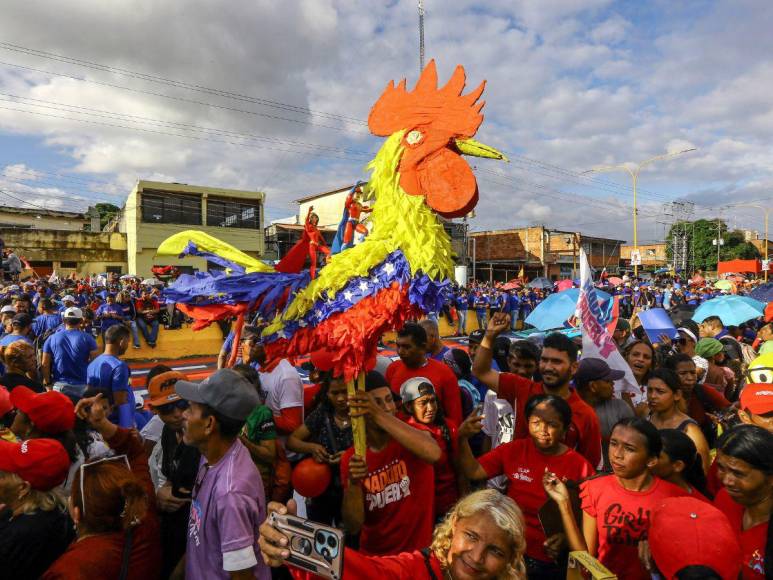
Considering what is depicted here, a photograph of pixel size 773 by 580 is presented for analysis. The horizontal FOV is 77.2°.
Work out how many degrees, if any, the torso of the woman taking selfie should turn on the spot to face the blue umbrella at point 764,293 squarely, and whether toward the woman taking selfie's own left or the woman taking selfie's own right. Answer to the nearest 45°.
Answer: approximately 180°

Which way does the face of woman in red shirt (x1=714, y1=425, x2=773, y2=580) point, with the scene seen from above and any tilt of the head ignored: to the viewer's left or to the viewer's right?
to the viewer's left

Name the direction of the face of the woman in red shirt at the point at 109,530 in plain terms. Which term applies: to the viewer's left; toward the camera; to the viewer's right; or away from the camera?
away from the camera

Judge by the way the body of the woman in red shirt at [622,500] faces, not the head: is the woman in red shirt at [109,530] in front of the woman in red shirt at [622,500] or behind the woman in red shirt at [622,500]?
in front

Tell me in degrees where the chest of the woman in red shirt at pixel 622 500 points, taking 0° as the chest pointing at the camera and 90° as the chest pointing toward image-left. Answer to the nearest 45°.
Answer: approximately 45°

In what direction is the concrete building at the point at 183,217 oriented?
toward the camera

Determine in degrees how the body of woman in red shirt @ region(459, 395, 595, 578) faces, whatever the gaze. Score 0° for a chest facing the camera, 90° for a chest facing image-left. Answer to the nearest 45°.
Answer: approximately 0°

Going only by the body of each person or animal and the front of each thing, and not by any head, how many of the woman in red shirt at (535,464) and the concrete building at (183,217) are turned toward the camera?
2

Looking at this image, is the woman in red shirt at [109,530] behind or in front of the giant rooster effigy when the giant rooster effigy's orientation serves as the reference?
behind
